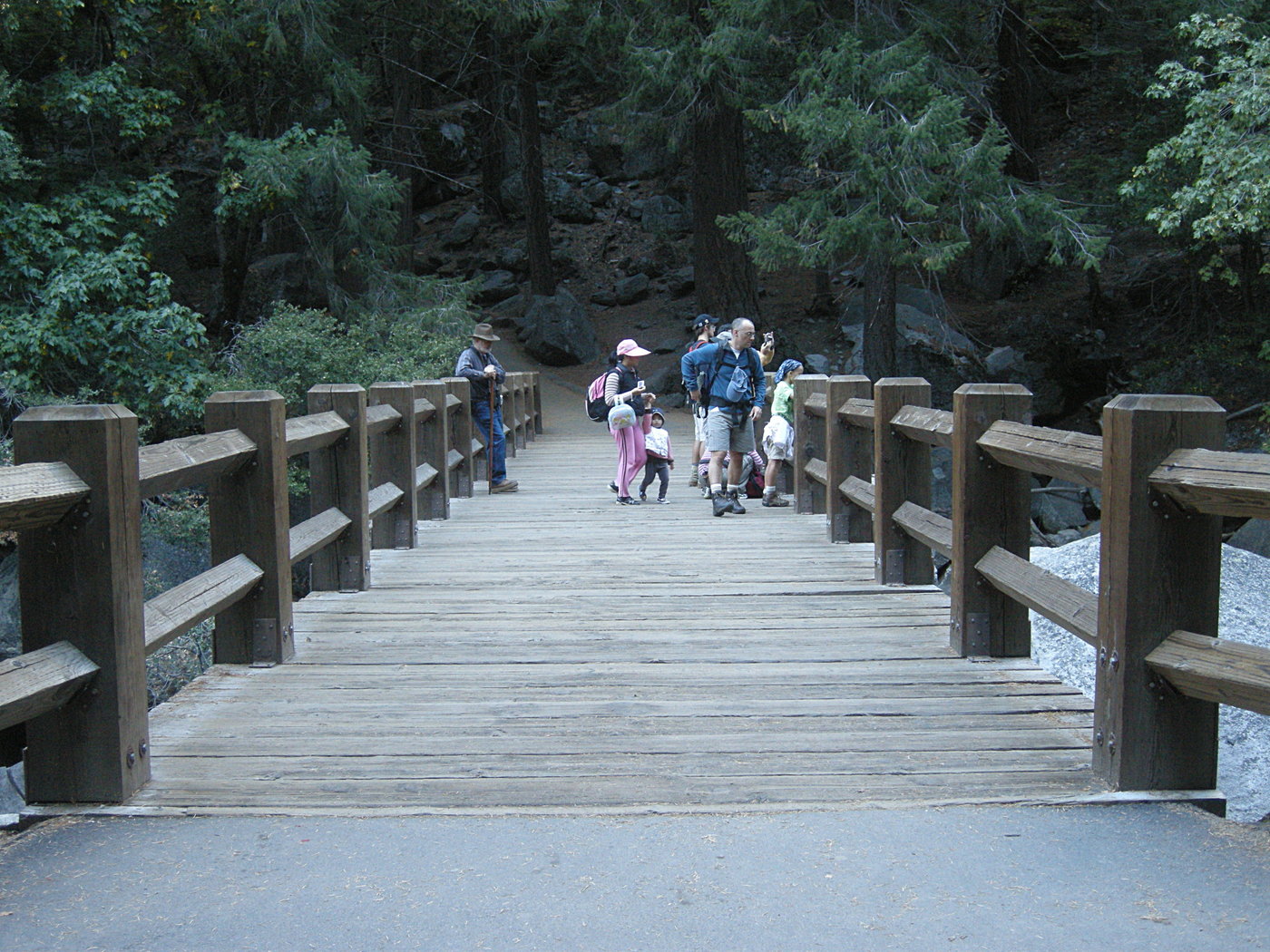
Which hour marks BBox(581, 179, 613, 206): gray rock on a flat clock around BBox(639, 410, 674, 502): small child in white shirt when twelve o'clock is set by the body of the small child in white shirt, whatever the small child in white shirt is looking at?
The gray rock is roughly at 6 o'clock from the small child in white shirt.

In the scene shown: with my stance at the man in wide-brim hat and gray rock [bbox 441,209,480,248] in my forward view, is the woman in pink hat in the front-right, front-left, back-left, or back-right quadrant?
back-right

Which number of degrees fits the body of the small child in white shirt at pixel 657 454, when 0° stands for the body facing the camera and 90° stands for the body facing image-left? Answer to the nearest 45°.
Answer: approximately 0°

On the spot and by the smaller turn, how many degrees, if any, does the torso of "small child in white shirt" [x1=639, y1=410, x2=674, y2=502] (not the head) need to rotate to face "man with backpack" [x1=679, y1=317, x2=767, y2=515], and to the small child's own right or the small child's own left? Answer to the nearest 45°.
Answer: approximately 45° to the small child's own left

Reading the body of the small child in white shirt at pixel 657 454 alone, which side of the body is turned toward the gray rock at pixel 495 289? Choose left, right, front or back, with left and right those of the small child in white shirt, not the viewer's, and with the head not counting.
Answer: back

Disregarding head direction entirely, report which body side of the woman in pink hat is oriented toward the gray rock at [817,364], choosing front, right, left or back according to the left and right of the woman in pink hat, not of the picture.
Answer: left

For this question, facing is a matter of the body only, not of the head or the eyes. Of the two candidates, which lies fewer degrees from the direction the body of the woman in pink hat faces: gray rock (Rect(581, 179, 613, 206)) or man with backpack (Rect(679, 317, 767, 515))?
the man with backpack

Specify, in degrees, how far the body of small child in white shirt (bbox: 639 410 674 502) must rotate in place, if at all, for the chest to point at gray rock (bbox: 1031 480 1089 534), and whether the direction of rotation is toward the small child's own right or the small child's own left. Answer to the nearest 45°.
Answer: approximately 135° to the small child's own left
